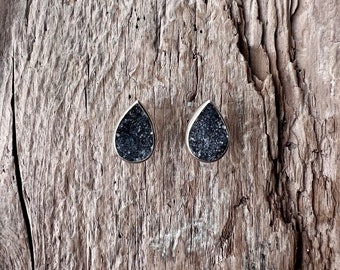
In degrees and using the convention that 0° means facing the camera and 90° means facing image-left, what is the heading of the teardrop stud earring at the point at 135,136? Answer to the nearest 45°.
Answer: approximately 0°
